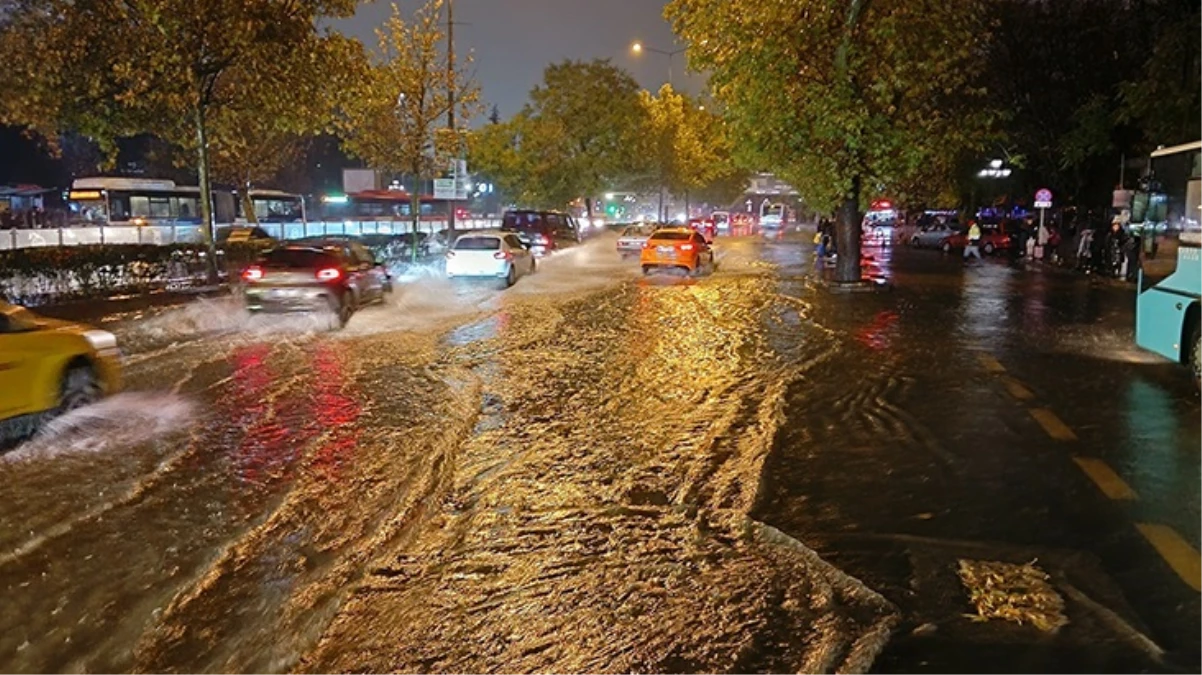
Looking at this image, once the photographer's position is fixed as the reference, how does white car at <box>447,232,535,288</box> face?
facing away from the viewer and to the right of the viewer

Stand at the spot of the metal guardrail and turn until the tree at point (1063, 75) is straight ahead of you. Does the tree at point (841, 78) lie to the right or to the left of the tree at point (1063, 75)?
right

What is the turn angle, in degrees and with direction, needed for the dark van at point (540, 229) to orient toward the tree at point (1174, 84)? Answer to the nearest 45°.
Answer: approximately 90° to its right

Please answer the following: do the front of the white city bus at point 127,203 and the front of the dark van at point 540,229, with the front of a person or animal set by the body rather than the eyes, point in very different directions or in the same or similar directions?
very different directions
